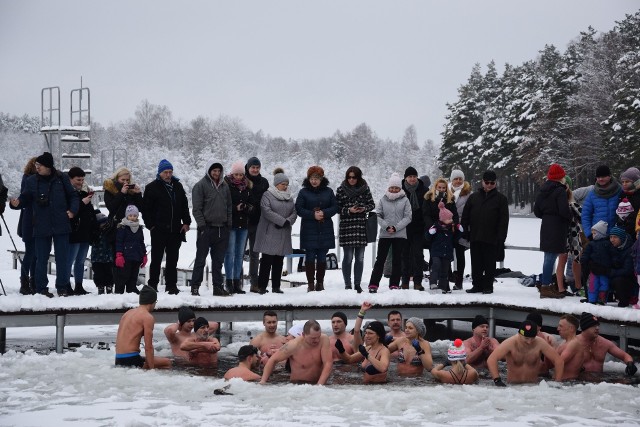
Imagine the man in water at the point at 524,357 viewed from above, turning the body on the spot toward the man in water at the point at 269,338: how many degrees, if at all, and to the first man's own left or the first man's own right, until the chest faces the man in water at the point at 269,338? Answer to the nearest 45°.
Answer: approximately 90° to the first man's own right

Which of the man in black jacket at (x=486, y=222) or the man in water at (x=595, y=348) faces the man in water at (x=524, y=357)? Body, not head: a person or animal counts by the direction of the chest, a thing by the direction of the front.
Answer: the man in black jacket

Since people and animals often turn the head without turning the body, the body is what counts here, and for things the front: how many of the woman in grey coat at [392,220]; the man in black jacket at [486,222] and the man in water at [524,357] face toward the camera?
3

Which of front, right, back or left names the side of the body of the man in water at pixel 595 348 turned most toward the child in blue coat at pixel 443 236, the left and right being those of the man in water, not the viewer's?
back

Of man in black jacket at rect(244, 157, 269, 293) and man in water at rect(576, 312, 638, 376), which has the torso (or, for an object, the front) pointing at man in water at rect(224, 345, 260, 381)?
the man in black jacket

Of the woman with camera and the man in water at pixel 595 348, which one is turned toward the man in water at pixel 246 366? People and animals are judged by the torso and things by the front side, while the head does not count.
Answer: the woman with camera

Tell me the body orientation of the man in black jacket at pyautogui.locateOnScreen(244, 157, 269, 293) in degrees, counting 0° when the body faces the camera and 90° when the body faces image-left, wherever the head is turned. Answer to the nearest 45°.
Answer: approximately 0°

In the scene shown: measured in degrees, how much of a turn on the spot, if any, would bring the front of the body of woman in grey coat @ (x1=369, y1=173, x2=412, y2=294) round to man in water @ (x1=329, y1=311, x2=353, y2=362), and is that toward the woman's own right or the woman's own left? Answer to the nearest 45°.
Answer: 0° — they already face them

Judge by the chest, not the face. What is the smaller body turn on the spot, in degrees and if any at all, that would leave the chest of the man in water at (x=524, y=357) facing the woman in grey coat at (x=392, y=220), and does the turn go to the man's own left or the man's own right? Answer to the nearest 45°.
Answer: approximately 135° to the man's own right

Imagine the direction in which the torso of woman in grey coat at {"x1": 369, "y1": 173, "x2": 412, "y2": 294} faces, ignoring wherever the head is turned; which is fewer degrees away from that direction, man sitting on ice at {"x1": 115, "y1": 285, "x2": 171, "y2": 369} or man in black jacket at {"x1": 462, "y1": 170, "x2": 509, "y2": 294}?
the man sitting on ice

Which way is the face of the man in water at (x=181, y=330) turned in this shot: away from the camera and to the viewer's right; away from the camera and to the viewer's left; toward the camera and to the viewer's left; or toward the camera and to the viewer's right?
toward the camera and to the viewer's right

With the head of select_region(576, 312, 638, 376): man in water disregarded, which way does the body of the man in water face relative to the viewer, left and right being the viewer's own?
facing the viewer and to the right of the viewer
